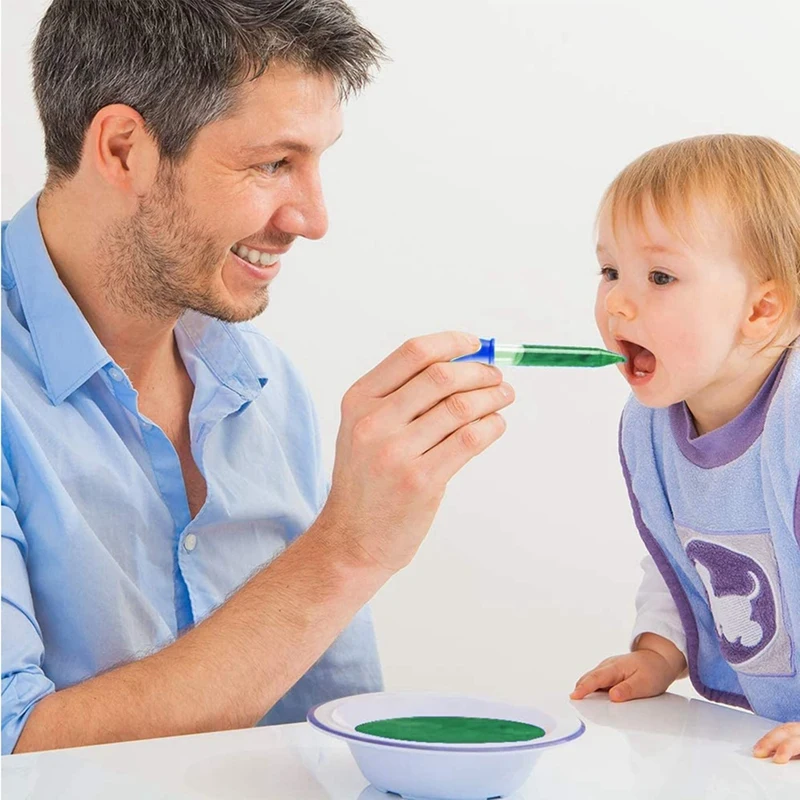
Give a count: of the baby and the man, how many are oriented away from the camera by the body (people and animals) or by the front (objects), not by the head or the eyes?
0

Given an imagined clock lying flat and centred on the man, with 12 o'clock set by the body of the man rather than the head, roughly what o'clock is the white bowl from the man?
The white bowl is roughly at 1 o'clock from the man.

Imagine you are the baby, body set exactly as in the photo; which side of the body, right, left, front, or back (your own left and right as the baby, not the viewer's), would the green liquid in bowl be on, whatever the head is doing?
front

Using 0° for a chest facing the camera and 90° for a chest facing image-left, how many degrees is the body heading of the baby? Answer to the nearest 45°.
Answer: approximately 45°

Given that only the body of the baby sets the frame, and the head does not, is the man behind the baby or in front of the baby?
in front

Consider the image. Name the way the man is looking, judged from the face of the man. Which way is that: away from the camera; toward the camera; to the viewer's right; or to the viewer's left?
to the viewer's right

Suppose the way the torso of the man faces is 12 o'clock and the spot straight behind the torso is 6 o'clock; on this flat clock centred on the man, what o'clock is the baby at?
The baby is roughly at 11 o'clock from the man.
